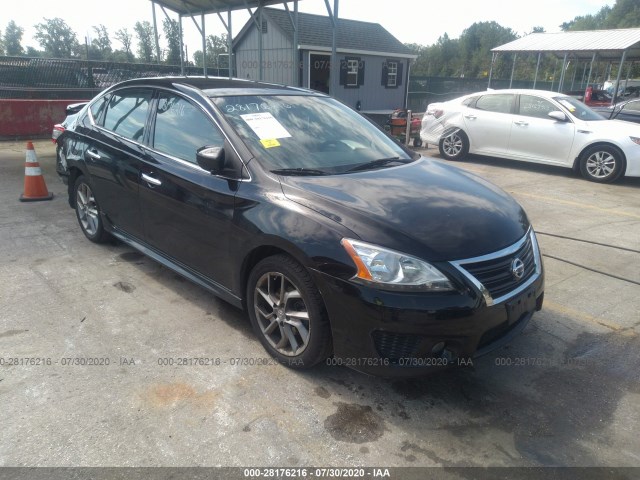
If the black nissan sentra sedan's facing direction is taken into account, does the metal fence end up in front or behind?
behind

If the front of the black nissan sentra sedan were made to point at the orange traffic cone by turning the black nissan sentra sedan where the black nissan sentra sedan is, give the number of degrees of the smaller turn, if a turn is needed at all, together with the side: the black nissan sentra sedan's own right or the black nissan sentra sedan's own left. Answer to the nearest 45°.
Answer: approximately 180°

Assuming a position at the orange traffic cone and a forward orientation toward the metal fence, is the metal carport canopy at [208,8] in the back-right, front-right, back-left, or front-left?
front-right

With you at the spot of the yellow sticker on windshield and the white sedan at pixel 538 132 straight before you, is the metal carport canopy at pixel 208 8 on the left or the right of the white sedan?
left

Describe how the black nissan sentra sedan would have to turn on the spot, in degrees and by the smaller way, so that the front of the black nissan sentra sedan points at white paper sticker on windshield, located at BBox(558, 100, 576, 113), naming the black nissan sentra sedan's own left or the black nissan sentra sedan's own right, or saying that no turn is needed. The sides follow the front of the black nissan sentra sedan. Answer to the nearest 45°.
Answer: approximately 90° to the black nissan sentra sedan's own left

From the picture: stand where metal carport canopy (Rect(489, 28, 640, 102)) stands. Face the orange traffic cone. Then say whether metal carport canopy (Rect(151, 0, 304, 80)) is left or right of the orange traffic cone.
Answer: right

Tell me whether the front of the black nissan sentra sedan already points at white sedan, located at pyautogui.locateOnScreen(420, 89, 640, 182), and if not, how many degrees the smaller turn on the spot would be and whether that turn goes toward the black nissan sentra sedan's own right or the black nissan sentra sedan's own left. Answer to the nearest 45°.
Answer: approximately 90° to the black nissan sentra sedan's own left

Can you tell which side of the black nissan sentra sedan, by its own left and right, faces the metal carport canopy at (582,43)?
left

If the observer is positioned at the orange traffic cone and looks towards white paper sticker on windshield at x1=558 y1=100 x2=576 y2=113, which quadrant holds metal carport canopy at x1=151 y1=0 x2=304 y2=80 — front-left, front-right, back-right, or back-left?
front-left

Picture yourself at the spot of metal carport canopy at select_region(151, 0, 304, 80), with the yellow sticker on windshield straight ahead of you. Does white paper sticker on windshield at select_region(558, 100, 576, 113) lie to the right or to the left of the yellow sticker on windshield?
left

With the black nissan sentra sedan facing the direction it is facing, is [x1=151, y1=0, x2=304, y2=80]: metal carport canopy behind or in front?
behind

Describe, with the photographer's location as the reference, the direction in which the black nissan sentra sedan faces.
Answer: facing the viewer and to the right of the viewer
